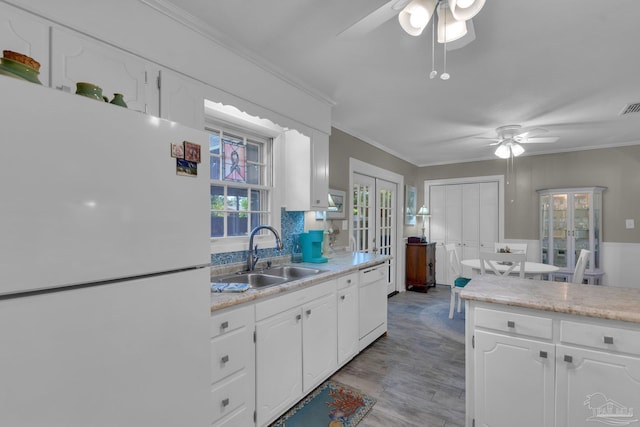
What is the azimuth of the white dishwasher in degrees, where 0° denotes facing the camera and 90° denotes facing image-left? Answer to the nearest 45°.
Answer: approximately 315°

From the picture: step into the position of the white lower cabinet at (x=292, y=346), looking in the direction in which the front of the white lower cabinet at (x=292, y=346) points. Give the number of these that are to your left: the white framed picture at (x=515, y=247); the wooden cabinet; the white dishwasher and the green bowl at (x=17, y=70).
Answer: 3

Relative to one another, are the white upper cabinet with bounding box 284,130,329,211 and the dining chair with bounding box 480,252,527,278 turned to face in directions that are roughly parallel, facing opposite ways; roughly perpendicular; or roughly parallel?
roughly perpendicular

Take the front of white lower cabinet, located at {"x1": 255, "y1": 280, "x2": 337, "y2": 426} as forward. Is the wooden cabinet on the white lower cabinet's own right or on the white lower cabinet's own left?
on the white lower cabinet's own left

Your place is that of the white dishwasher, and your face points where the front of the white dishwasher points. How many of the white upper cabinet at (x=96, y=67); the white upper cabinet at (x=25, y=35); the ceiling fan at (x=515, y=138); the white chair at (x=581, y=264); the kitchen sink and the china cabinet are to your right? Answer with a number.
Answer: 3

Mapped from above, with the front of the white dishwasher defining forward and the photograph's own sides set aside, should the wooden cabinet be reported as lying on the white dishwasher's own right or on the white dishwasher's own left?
on the white dishwasher's own left

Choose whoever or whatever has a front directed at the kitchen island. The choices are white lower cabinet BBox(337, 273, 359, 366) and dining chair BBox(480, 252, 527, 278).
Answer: the white lower cabinet

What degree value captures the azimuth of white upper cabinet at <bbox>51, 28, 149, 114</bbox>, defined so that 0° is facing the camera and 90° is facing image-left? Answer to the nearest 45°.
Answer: approximately 315°

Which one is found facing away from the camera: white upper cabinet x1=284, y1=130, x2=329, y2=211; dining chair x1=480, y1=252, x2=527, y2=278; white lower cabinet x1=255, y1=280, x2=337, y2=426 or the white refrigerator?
the dining chair

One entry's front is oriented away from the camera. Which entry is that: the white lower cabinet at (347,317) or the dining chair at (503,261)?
the dining chair

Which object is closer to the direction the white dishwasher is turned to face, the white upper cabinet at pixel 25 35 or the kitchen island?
the kitchen island

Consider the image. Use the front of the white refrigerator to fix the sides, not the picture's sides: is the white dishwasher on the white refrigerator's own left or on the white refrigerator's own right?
on the white refrigerator's own left

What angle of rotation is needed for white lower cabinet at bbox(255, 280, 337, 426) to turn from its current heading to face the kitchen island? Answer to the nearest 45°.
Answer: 0° — it already faces it

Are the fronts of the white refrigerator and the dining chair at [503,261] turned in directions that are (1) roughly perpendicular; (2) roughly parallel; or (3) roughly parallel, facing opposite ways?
roughly perpendicular
